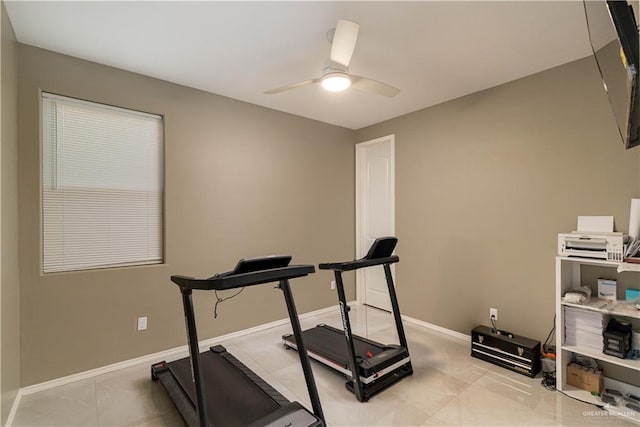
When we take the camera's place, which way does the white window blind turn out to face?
facing the viewer and to the right of the viewer

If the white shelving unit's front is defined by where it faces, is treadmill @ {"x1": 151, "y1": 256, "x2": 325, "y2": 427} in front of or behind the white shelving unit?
in front

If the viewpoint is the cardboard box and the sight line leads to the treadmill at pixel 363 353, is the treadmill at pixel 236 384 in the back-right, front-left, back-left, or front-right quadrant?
front-left

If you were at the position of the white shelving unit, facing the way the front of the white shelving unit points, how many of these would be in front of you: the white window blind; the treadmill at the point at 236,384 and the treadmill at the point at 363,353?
3

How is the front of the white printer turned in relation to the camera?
facing the viewer and to the left of the viewer

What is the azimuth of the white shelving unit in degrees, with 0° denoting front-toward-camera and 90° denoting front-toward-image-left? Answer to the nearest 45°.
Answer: approximately 45°

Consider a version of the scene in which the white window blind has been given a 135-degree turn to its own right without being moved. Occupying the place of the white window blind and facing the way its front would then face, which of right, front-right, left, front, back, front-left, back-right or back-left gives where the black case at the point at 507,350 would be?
back-left

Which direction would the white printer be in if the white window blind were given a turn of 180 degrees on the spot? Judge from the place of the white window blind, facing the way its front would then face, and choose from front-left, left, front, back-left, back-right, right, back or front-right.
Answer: back

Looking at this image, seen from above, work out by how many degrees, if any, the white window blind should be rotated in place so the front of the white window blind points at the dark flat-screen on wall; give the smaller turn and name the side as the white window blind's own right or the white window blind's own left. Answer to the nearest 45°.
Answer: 0° — it already faces it

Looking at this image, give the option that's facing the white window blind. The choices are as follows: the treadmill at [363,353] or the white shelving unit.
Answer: the white shelving unit

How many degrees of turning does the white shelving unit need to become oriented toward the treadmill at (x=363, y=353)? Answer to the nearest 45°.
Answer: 0° — it already faces it

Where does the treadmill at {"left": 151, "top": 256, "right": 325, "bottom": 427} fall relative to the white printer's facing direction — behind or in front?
in front

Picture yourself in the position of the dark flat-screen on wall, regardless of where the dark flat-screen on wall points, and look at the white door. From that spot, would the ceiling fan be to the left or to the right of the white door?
left

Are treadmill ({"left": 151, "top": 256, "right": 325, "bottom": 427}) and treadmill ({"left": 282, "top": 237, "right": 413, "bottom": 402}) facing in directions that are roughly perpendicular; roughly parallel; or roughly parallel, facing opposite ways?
roughly parallel

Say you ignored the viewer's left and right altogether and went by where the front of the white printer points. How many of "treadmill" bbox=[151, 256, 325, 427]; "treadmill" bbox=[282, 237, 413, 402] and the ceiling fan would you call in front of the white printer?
3
